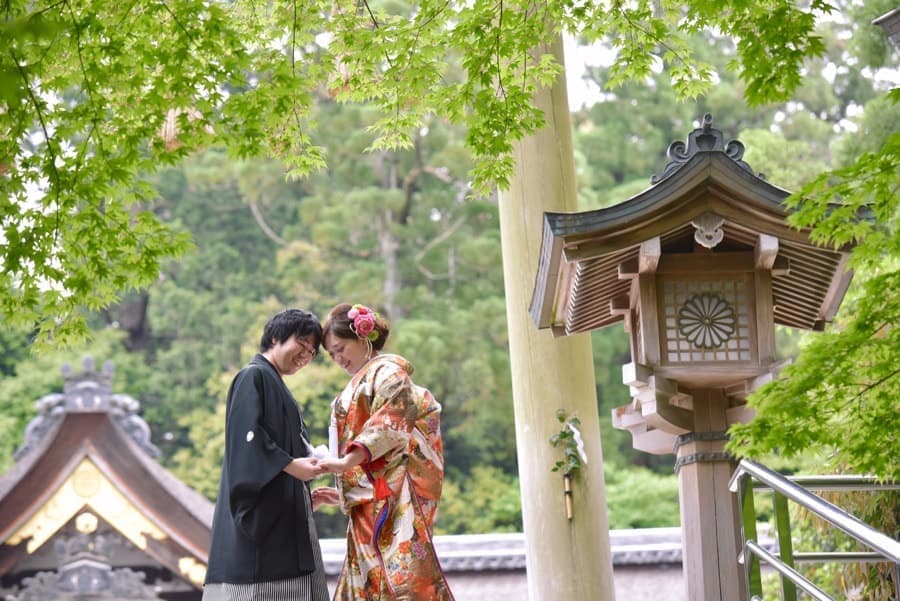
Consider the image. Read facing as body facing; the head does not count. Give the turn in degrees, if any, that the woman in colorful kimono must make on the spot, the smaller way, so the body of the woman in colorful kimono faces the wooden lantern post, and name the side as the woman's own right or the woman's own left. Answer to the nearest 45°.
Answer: approximately 180°

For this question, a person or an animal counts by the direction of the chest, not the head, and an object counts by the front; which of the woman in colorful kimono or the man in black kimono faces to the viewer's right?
the man in black kimono

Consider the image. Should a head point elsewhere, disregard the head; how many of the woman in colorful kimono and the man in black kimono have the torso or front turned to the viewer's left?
1

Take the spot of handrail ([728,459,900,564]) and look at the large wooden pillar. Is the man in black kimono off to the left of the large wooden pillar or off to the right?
left

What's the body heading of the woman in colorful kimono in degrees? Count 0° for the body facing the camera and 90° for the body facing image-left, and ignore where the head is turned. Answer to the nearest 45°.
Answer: approximately 90°

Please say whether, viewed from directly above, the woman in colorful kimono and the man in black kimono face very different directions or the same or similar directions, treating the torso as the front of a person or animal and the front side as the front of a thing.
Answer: very different directions

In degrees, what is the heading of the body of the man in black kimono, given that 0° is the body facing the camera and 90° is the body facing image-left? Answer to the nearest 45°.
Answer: approximately 270°

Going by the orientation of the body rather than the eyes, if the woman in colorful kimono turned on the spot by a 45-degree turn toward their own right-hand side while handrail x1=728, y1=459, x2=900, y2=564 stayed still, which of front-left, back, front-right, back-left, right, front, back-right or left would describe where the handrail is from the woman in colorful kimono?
back
